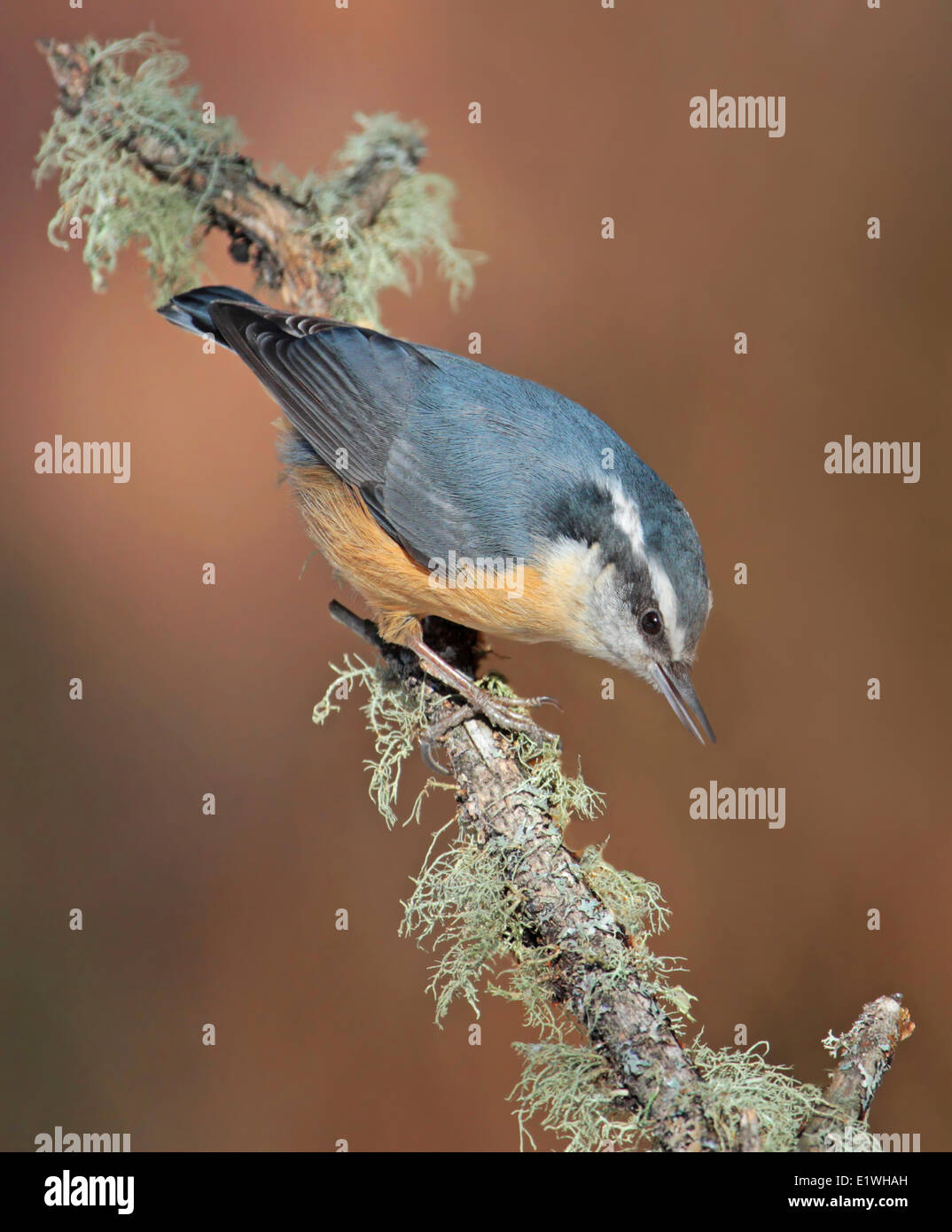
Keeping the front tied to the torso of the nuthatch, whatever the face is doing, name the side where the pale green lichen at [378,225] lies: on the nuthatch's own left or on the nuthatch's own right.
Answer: on the nuthatch's own left

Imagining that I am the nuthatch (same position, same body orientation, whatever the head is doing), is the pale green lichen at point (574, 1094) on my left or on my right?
on my right

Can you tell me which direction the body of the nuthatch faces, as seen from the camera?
to the viewer's right
